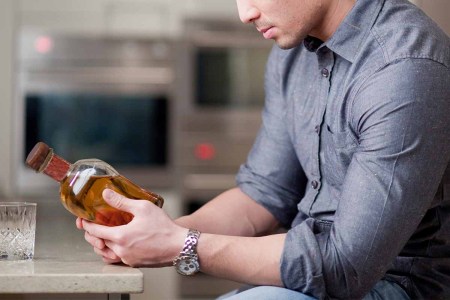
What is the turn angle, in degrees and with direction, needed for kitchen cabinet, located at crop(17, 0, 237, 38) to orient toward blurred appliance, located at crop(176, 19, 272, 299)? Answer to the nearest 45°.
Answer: approximately 90° to its left

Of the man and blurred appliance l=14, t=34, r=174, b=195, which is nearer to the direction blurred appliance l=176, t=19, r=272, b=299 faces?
the man

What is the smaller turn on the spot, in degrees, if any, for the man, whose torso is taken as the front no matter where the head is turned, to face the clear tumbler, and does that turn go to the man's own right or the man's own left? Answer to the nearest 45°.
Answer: approximately 45° to the man's own right

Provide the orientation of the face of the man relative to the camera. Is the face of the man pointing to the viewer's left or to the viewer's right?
to the viewer's left

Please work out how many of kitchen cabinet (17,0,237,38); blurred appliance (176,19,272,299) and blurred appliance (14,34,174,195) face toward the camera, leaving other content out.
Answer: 3

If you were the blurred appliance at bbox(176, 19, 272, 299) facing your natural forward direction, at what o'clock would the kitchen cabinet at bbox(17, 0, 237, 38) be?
The kitchen cabinet is roughly at 3 o'clock from the blurred appliance.

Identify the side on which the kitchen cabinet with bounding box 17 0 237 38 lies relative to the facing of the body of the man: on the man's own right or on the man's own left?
on the man's own right

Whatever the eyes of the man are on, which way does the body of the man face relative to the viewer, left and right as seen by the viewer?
facing the viewer and to the left of the viewer

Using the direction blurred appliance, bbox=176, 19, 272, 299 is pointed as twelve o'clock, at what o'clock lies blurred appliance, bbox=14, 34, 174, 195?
blurred appliance, bbox=14, 34, 174, 195 is roughly at 3 o'clock from blurred appliance, bbox=176, 19, 272, 299.

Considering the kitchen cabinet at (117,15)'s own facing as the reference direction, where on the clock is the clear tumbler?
The clear tumbler is roughly at 12 o'clock from the kitchen cabinet.

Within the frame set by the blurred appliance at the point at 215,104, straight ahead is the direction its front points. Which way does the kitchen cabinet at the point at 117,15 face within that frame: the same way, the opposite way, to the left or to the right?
the same way

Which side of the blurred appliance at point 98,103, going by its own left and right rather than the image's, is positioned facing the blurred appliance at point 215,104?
left

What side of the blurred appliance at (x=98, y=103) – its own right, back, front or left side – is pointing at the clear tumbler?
front

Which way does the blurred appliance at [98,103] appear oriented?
toward the camera

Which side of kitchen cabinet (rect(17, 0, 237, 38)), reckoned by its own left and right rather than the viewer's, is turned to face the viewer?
front
